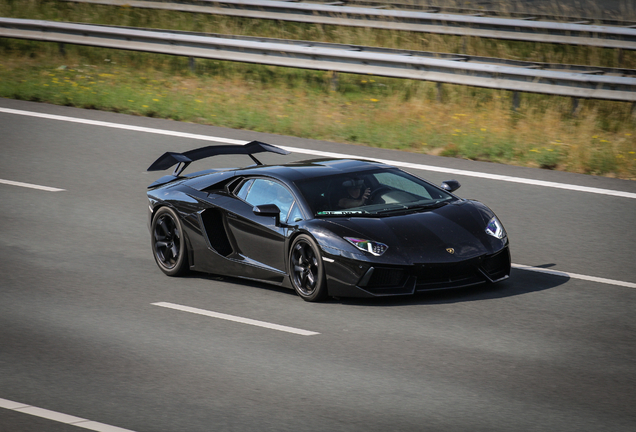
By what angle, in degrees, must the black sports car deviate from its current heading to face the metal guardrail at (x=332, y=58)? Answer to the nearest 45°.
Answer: approximately 135° to its left

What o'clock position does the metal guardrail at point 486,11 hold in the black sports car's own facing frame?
The metal guardrail is roughly at 8 o'clock from the black sports car.

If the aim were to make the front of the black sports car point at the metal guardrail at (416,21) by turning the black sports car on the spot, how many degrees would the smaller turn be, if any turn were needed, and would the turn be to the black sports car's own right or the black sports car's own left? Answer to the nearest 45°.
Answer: approximately 135° to the black sports car's own left
